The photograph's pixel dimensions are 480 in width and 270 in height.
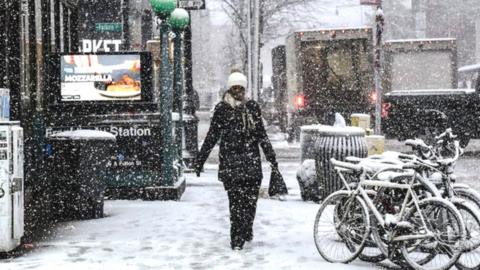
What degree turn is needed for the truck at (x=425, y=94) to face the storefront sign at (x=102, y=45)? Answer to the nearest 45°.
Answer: approximately 180°

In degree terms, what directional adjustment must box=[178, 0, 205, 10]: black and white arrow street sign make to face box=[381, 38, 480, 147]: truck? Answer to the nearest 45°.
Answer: approximately 135° to its left

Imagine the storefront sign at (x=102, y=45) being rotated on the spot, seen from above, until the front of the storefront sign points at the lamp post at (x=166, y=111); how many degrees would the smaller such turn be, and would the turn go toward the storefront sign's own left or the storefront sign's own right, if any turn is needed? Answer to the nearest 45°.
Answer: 0° — it already faces it

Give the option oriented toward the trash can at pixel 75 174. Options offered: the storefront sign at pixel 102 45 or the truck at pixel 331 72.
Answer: the storefront sign

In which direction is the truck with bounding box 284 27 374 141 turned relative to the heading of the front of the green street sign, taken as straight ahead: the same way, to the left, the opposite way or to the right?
the opposite way

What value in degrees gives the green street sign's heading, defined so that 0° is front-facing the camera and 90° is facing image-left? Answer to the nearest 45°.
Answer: approximately 0°

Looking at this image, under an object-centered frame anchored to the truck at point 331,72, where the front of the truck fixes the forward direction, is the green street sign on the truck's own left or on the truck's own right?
on the truck's own left

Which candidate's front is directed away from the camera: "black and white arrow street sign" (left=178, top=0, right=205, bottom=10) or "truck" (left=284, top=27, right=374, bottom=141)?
the truck

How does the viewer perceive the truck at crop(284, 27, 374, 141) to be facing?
facing away from the viewer

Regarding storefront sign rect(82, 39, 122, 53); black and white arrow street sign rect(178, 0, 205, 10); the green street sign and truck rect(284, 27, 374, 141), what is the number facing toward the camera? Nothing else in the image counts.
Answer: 3

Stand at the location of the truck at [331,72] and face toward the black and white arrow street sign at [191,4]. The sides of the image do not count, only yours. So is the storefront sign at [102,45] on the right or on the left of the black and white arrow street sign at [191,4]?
right
